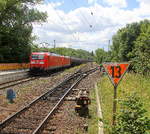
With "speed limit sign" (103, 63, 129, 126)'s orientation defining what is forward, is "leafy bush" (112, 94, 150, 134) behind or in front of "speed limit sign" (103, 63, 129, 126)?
in front

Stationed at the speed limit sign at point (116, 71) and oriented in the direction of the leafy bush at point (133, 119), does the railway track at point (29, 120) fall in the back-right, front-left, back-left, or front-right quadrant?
back-right

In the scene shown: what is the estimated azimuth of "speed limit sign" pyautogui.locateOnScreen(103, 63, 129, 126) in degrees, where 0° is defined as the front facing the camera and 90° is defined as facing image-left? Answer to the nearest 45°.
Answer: approximately 0°

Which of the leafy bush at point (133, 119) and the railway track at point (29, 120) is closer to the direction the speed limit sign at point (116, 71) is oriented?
the leafy bush

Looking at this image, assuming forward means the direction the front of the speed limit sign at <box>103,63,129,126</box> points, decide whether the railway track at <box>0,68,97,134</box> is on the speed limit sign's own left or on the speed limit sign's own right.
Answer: on the speed limit sign's own right
